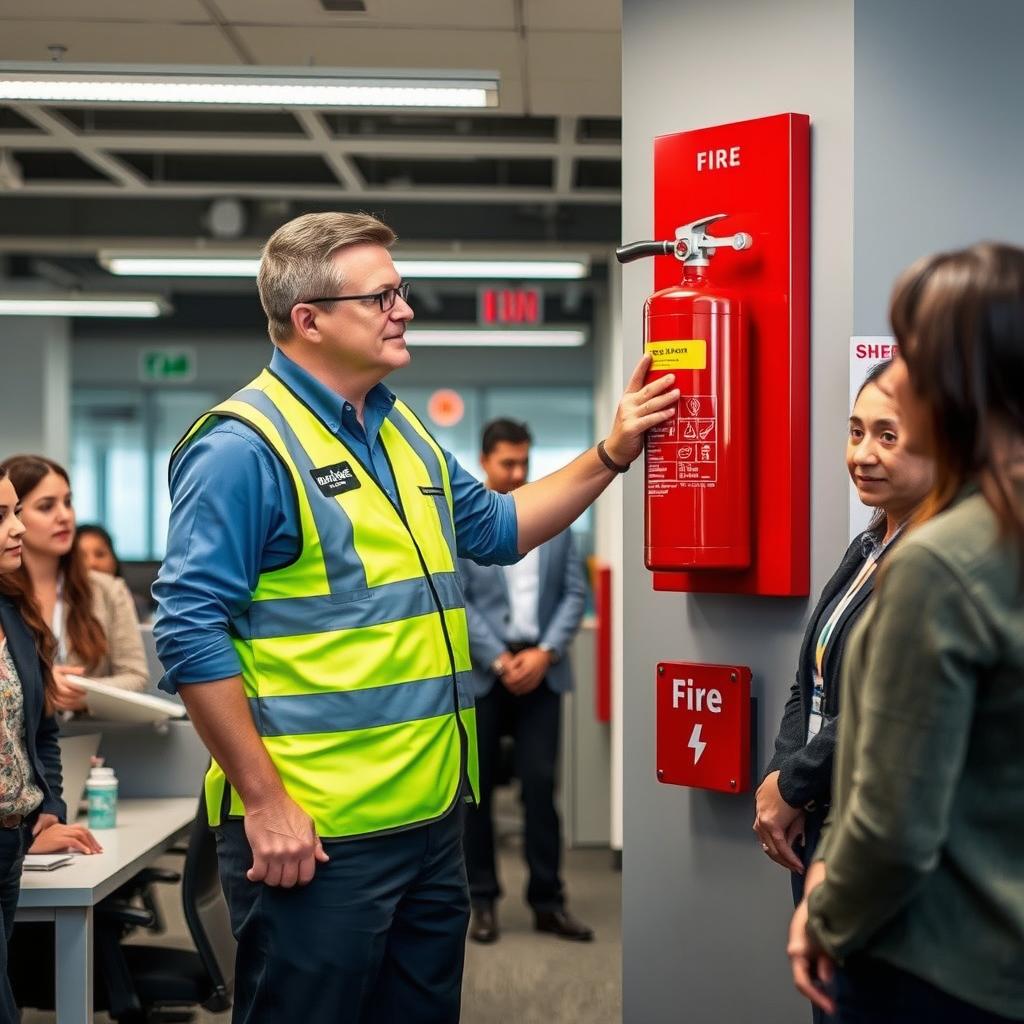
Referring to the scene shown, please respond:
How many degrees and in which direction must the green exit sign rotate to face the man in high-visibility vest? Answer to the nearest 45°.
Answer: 0° — it already faces them

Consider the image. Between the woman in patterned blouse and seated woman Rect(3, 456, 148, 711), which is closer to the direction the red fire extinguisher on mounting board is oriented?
the woman in patterned blouse

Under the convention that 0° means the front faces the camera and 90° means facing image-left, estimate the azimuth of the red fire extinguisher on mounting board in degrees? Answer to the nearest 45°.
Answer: approximately 45°

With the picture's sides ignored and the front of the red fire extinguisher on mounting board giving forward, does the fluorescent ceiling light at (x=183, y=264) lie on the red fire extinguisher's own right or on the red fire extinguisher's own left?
on the red fire extinguisher's own right

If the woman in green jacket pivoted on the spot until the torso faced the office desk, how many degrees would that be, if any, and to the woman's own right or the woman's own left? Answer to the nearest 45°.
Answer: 0° — they already face it

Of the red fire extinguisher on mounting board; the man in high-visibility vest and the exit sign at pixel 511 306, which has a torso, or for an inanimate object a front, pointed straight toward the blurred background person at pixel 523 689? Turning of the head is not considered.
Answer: the exit sign

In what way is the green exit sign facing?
toward the camera

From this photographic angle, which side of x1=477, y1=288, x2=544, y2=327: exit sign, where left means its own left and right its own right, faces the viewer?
front

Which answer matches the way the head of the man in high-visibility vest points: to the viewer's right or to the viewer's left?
to the viewer's right

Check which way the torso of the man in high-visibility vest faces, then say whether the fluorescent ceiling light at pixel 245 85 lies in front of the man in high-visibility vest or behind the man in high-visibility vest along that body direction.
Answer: behind

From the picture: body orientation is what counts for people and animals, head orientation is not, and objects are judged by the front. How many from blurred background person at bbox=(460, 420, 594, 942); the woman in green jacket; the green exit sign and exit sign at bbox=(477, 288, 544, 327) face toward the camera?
3

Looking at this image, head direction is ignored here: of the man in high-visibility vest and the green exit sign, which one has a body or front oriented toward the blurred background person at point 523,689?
the green exit sign

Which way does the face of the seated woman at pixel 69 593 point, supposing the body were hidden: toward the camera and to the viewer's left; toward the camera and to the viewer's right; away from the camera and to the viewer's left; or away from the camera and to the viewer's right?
toward the camera and to the viewer's right

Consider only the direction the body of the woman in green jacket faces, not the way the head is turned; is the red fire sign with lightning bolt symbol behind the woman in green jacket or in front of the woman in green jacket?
in front

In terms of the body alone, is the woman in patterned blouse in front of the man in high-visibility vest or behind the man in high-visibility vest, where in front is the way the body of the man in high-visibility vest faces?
behind

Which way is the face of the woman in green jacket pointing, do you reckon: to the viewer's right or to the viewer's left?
to the viewer's left

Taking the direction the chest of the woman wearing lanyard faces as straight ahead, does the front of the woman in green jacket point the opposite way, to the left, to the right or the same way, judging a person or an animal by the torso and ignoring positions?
to the right
